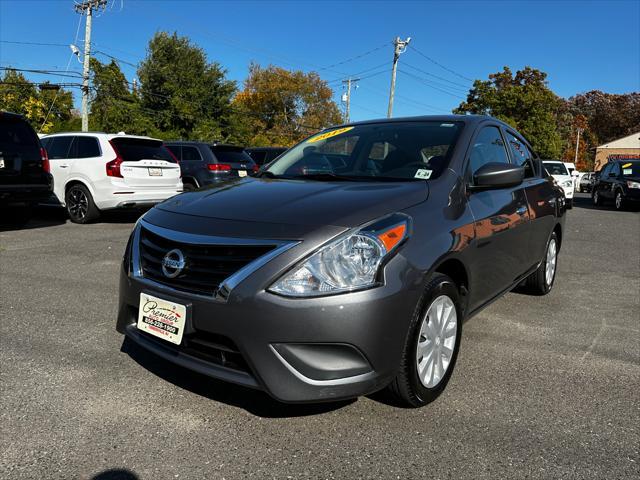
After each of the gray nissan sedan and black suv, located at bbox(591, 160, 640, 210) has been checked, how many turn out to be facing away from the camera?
0

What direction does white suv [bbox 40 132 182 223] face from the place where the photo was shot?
facing away from the viewer and to the left of the viewer

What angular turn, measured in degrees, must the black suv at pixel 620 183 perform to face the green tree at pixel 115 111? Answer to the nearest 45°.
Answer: approximately 135° to its right

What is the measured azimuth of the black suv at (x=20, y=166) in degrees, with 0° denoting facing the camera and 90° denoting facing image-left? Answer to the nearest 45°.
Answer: approximately 180°

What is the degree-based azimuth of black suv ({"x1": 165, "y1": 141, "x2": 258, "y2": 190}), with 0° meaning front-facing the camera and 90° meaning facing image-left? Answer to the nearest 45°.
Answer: approximately 135°

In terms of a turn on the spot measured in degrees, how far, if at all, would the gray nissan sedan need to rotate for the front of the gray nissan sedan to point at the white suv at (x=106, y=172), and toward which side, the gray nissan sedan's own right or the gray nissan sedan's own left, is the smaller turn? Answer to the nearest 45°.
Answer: approximately 90° to the gray nissan sedan's own right

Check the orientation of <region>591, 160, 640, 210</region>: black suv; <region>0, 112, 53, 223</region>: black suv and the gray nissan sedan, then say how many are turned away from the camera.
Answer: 1

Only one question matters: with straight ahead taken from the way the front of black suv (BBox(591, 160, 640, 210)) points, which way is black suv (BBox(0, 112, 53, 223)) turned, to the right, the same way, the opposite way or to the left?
the opposite way

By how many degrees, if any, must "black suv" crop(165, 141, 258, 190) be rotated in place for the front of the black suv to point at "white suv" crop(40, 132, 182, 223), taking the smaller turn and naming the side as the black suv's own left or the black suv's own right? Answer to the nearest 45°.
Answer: approximately 90° to the black suv's own left

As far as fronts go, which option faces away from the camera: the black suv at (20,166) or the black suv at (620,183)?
the black suv at (20,166)

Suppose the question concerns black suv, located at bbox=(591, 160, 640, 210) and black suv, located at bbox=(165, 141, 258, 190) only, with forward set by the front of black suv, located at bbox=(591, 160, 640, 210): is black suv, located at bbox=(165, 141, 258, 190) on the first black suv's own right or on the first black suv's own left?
on the first black suv's own right

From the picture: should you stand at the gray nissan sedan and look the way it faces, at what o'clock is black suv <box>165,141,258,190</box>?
The black suv is roughly at 4 o'clock from the gray nissan sedan.

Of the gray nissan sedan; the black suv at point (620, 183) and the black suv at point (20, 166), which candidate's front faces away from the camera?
the black suv at point (20, 166)

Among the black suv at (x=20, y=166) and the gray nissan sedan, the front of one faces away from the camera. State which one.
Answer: the black suv
